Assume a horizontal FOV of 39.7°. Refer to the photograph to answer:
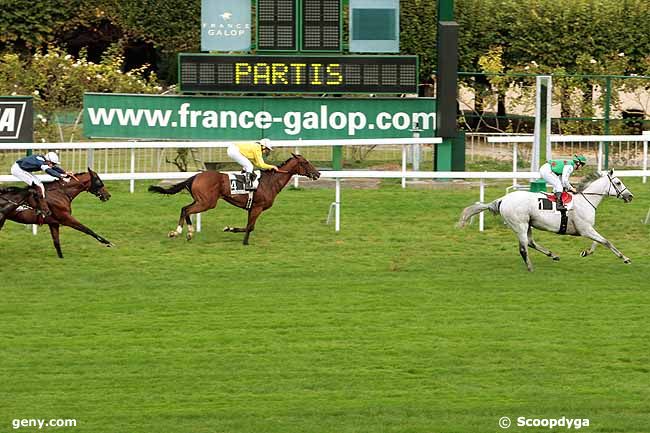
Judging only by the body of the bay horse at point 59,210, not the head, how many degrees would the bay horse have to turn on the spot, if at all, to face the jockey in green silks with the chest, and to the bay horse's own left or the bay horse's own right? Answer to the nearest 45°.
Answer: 0° — it already faces them

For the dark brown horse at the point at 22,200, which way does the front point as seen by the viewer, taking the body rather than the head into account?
to the viewer's right

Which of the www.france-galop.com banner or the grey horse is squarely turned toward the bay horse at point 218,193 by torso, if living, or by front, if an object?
the www.france-galop.com banner

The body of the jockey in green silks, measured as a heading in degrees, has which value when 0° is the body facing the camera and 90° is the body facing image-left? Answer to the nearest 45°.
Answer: approximately 270°

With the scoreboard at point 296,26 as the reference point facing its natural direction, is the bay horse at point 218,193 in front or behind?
in front

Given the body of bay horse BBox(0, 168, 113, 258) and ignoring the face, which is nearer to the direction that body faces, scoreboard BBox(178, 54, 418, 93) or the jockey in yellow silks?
the jockey in yellow silks

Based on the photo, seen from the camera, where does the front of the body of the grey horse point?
to the viewer's right

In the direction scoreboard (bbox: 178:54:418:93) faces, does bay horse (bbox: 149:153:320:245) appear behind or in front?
in front

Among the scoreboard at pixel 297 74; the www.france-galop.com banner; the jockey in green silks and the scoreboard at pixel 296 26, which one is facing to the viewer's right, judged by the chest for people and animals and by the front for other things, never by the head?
the jockey in green silks

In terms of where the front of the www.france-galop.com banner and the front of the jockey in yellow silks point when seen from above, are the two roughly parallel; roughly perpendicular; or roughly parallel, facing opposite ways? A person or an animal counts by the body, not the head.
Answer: roughly perpendicular

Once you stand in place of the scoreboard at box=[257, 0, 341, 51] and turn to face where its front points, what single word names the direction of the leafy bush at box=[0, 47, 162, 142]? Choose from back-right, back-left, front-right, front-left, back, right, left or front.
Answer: back-right
